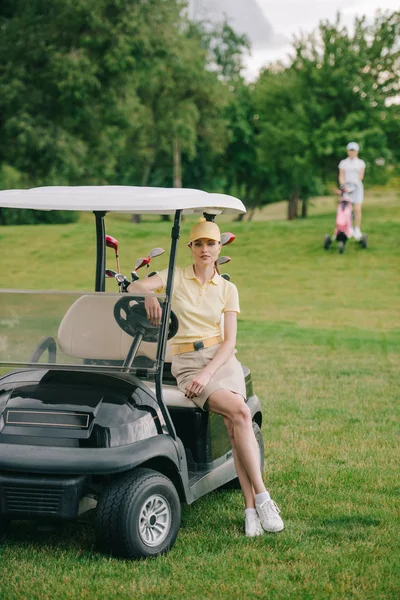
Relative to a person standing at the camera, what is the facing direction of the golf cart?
facing the viewer and to the left of the viewer

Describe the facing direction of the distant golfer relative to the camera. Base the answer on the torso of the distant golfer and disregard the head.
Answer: toward the camera

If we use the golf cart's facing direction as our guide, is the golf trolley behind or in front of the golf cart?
behind

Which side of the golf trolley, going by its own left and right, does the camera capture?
front

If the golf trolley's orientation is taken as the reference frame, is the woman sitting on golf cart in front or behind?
in front

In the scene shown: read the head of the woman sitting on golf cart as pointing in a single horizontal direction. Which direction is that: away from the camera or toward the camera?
toward the camera

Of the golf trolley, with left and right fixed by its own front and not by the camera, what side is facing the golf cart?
front

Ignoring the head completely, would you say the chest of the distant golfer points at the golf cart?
yes

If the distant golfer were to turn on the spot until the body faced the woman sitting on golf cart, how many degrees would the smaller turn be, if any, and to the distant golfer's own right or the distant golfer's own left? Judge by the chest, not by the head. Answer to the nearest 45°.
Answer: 0° — they already face them
